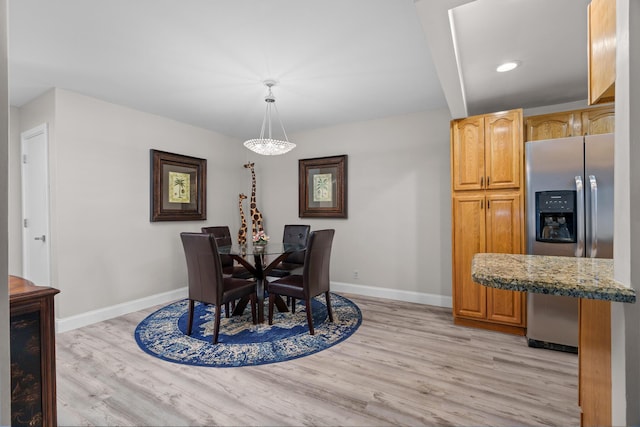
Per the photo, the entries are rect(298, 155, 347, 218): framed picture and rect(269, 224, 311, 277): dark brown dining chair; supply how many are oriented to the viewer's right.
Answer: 0

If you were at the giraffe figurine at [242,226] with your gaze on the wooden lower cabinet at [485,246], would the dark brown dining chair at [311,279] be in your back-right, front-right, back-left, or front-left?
front-right

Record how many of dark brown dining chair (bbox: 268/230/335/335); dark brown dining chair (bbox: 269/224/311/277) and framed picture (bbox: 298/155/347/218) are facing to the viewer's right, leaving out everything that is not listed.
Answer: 0

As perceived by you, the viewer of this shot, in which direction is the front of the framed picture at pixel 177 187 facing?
facing the viewer and to the right of the viewer

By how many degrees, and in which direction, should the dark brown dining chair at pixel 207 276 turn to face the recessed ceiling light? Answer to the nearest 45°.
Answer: approximately 90° to its right

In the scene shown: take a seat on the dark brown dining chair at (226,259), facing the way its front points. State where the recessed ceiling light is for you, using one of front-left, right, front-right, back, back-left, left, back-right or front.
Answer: front

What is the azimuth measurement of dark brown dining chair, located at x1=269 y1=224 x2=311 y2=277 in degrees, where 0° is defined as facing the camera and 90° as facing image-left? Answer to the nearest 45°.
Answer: approximately 45°

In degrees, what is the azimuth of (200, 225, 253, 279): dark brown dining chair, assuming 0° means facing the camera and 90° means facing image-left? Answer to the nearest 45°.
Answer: approximately 315°

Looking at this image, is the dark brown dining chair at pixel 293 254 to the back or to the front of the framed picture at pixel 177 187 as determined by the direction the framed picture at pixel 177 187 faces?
to the front

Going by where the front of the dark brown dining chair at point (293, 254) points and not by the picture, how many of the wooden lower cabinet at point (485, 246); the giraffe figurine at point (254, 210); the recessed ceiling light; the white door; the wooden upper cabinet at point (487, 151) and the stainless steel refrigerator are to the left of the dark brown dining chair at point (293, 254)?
4

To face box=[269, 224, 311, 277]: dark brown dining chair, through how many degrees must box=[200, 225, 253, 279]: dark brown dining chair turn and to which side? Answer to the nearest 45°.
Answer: approximately 45° to its left

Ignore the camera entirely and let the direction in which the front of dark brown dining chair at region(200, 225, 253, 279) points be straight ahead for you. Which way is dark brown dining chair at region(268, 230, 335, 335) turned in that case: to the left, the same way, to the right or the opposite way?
the opposite way

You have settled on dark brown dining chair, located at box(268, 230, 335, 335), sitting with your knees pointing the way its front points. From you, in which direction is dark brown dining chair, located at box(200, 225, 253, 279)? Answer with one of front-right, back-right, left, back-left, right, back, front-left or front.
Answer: front

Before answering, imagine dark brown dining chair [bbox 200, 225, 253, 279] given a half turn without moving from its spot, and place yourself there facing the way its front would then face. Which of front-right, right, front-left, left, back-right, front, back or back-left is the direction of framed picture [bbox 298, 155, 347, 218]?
back-right
